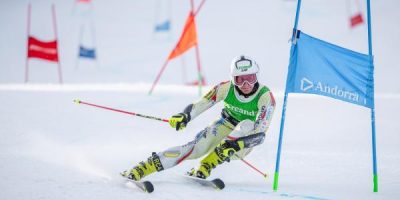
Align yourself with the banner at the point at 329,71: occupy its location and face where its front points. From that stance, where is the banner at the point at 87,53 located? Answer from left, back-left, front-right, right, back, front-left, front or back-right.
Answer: back-right

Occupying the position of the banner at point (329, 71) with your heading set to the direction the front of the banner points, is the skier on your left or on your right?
on your right

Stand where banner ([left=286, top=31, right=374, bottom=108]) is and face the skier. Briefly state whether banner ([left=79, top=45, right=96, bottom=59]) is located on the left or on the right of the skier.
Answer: right

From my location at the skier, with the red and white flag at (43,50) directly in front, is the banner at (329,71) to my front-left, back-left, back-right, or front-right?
back-right

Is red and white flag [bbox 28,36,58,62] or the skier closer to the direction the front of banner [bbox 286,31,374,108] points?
the skier

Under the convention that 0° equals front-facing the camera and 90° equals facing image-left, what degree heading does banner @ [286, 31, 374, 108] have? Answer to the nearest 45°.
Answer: approximately 0°

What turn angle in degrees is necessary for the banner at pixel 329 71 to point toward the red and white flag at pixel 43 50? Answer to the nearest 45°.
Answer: approximately 135° to its right
